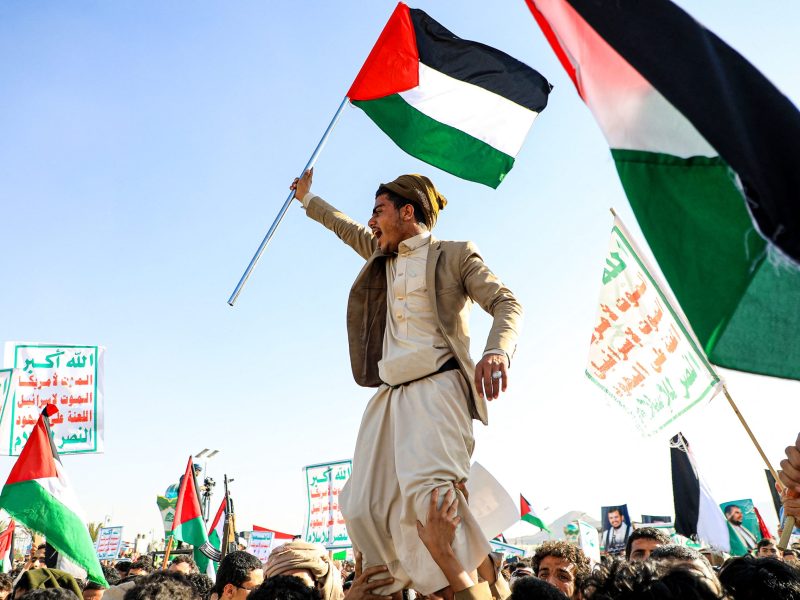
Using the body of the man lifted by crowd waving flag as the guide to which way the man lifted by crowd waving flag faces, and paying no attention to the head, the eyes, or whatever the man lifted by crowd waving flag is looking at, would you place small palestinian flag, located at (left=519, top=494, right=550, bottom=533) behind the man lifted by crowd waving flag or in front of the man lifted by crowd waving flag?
behind

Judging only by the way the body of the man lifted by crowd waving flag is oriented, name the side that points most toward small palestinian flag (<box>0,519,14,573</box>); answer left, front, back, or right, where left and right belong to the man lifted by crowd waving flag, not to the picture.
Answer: right

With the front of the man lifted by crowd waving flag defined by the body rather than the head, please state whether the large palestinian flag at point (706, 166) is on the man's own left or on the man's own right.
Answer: on the man's own left

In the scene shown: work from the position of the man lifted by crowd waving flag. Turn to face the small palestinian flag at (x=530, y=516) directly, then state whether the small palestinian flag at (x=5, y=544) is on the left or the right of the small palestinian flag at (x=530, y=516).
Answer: left

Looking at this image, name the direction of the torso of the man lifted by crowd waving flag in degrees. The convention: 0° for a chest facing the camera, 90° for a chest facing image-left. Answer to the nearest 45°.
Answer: approximately 45°

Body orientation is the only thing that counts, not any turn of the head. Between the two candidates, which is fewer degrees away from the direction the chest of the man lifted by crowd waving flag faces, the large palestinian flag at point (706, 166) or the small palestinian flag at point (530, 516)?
the large palestinian flag
